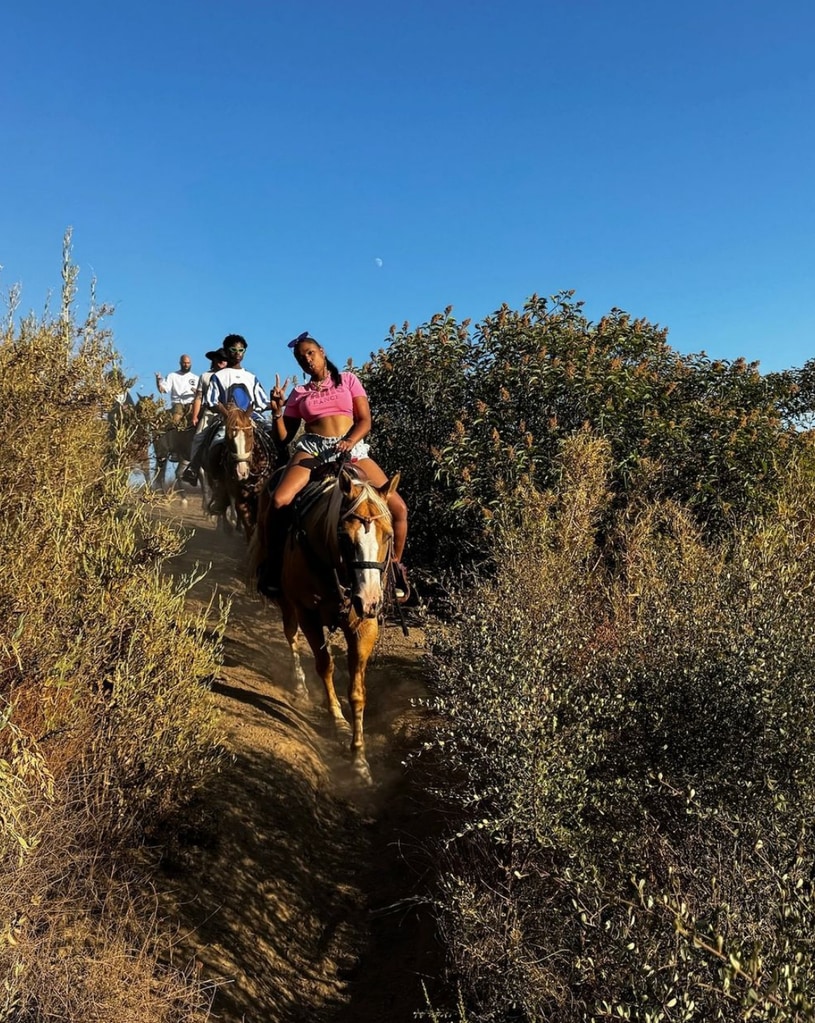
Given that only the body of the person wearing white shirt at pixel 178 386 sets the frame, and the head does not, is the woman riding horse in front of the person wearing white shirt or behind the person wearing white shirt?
in front

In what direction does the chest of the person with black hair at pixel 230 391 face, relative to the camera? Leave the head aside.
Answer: toward the camera

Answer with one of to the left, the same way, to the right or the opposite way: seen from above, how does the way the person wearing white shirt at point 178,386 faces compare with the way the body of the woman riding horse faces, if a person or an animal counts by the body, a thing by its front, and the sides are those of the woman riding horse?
the same way

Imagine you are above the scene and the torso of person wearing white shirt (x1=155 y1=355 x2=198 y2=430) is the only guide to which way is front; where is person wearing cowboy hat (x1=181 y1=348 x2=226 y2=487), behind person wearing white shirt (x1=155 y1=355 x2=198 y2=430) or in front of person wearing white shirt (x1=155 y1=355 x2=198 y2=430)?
in front

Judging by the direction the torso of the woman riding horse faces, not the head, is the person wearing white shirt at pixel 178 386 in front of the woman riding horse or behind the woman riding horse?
behind

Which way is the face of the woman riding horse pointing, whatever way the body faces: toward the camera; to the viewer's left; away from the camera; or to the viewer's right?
toward the camera

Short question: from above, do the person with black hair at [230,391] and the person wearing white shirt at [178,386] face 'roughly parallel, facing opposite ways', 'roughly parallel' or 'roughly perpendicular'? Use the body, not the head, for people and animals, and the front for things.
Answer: roughly parallel

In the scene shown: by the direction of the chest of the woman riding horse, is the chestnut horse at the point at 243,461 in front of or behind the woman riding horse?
behind

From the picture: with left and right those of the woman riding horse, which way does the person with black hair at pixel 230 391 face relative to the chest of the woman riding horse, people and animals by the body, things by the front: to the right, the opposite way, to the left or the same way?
the same way

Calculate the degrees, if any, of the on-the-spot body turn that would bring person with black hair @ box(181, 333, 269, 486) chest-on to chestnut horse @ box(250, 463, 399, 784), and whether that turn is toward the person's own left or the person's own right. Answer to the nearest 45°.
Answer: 0° — they already face it

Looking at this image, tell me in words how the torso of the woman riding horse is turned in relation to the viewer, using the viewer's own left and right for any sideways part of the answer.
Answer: facing the viewer

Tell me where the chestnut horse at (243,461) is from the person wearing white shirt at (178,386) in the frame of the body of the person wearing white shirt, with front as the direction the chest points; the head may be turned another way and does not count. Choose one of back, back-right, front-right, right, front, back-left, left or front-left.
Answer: front
